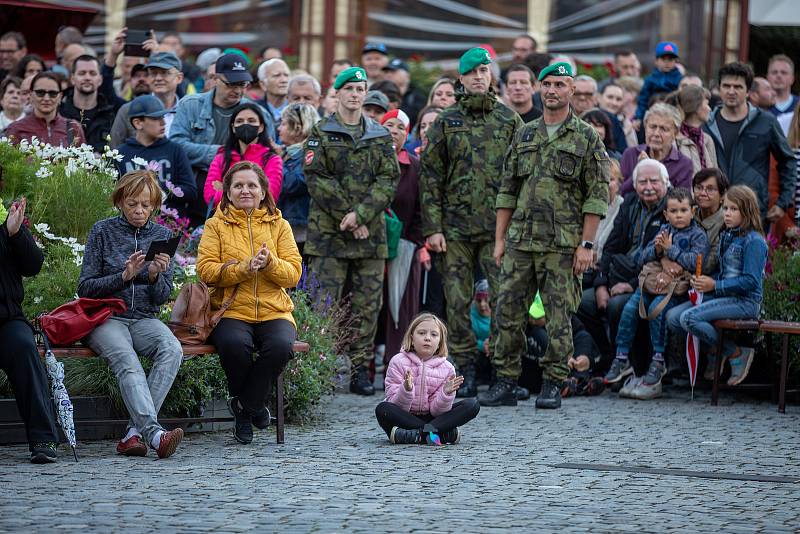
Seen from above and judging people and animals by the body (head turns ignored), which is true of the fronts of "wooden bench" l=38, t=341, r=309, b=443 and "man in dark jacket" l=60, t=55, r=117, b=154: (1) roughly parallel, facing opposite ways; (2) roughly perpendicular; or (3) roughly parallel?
roughly parallel

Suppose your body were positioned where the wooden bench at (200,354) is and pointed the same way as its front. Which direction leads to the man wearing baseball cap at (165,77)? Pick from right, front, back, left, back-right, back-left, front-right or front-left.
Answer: back

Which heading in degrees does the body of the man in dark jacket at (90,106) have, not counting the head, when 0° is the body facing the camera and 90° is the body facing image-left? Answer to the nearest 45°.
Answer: approximately 0°

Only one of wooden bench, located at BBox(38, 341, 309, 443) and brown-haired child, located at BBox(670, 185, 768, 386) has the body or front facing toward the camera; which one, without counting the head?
the wooden bench

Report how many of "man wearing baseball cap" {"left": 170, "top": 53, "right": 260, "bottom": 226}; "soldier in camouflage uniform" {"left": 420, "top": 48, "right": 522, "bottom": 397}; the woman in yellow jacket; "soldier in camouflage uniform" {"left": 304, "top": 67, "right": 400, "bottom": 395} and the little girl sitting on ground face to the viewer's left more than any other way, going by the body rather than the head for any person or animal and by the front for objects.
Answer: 0

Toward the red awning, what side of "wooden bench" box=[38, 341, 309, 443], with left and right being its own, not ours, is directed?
back

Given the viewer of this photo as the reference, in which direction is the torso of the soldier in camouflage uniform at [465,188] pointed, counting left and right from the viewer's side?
facing the viewer

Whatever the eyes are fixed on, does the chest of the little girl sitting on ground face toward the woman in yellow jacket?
no

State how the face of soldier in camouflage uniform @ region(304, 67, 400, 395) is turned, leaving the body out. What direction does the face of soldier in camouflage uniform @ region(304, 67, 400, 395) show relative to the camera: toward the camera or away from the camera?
toward the camera

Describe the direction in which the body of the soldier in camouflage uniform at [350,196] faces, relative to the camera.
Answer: toward the camera

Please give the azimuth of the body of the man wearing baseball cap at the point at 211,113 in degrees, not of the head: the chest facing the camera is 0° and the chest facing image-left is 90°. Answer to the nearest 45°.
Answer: approximately 315°

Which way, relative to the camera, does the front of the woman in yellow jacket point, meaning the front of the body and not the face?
toward the camera

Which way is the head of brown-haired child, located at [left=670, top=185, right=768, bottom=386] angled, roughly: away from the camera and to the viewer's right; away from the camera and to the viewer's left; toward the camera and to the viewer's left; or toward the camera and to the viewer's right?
toward the camera and to the viewer's left

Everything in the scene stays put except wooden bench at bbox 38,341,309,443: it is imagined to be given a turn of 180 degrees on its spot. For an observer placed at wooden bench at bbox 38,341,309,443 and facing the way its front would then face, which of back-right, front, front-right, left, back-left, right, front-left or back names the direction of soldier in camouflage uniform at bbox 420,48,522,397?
front-right

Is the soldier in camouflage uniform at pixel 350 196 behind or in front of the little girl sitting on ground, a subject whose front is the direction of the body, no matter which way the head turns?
behind

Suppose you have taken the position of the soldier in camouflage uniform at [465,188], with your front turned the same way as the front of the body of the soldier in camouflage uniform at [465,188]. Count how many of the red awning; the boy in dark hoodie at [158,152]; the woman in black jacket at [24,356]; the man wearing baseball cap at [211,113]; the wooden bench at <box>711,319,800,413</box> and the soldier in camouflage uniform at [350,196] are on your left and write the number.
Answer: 1

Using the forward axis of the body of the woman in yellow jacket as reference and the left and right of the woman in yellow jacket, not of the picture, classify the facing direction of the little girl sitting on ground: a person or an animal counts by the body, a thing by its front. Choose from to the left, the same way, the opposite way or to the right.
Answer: the same way

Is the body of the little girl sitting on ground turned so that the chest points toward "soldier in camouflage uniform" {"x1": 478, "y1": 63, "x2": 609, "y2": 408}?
no

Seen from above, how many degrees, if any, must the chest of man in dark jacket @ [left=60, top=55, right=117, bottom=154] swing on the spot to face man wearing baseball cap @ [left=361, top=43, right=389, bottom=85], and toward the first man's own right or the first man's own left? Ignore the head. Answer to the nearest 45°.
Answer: approximately 135° to the first man's own left
